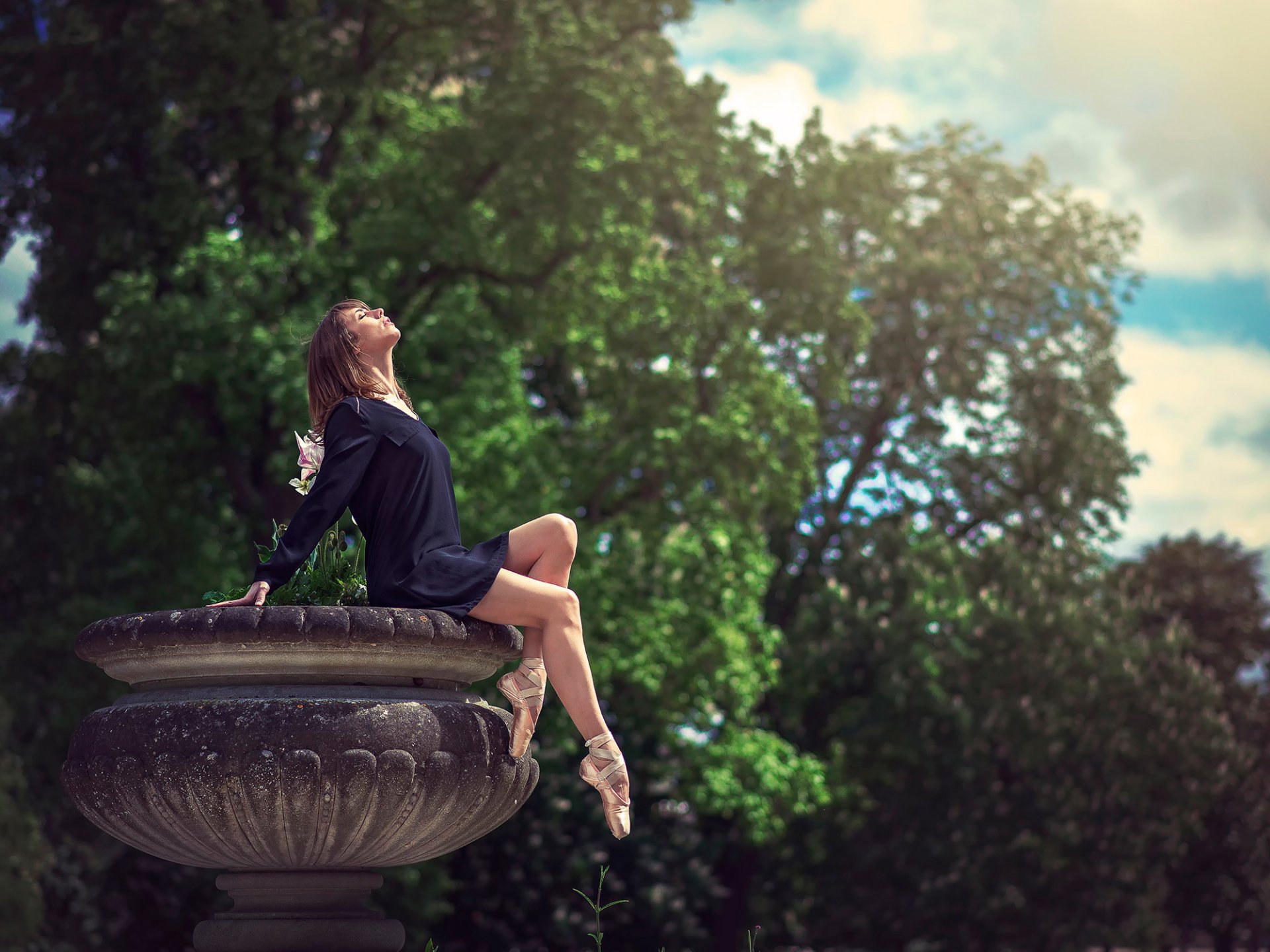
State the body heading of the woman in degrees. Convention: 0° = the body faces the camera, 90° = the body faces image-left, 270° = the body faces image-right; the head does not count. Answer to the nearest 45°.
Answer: approximately 270°
